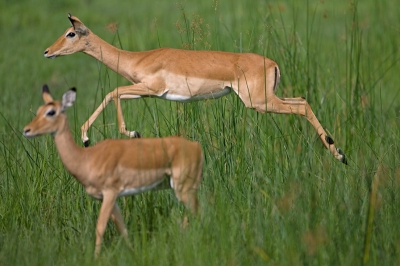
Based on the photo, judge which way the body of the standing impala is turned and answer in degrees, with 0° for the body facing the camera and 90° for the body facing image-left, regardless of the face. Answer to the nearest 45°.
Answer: approximately 90°
